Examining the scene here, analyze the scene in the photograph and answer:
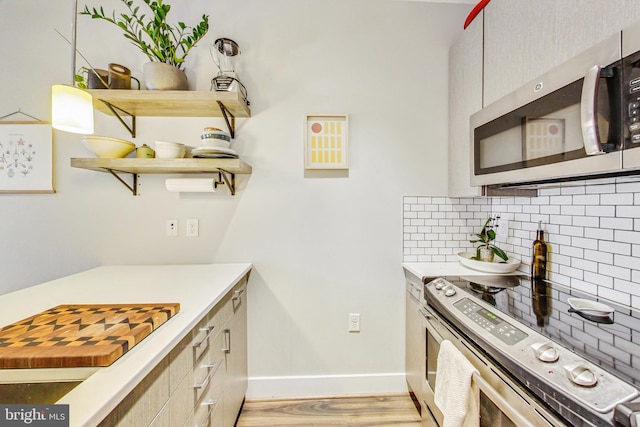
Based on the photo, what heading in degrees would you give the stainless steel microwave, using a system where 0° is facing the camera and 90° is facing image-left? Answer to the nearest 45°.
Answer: approximately 45°

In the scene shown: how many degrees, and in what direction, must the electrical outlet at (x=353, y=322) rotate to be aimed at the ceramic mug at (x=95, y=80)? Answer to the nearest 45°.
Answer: approximately 90° to its right

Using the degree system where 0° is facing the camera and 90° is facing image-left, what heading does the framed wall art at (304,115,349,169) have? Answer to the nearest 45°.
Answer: approximately 0°

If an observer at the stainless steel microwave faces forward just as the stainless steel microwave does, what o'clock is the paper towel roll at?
The paper towel roll is roughly at 1 o'clock from the stainless steel microwave.

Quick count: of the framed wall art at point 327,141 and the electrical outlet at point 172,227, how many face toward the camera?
2

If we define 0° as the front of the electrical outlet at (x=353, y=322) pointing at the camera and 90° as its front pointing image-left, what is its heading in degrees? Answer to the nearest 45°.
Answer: approximately 0°

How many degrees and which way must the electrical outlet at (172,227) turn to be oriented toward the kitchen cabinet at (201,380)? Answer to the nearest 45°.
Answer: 0° — it already faces it
